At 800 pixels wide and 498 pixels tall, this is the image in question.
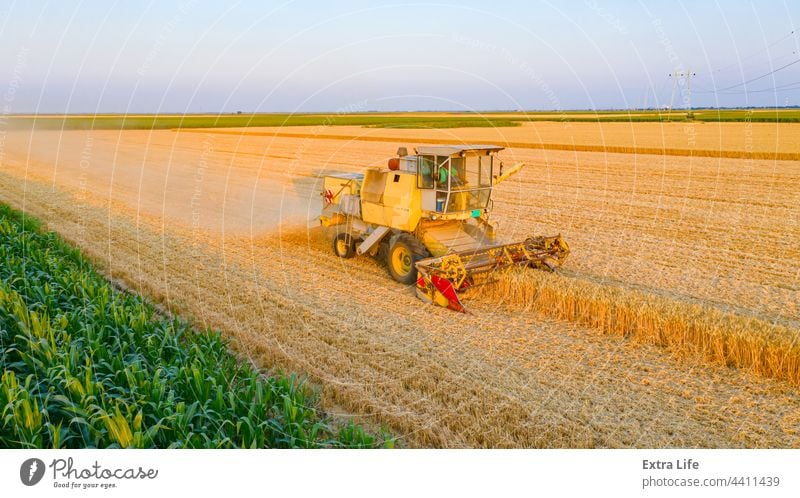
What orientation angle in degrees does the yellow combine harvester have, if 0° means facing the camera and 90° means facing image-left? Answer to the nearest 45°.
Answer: approximately 315°
